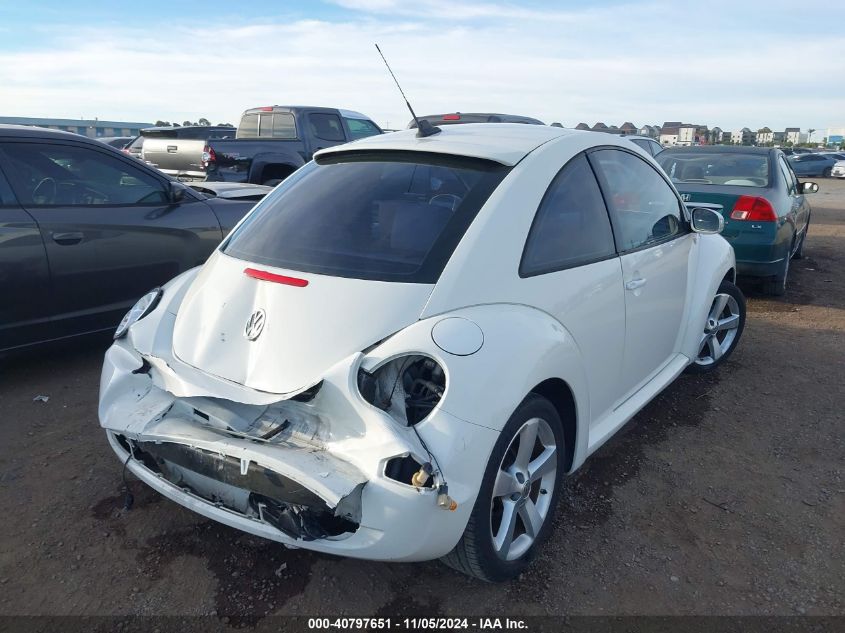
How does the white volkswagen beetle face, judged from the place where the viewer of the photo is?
facing away from the viewer and to the right of the viewer

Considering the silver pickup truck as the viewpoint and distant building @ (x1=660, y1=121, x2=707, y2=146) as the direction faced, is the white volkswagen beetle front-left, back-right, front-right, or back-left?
back-right

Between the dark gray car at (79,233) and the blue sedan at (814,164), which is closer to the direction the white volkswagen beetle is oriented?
the blue sedan

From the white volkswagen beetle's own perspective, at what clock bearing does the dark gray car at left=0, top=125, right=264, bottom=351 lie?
The dark gray car is roughly at 9 o'clock from the white volkswagen beetle.

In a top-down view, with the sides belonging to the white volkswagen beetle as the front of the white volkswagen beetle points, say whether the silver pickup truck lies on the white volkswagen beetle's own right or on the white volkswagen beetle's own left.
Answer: on the white volkswagen beetle's own left

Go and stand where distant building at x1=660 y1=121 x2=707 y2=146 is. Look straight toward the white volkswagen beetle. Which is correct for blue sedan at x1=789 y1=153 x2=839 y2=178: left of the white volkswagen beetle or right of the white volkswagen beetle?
left

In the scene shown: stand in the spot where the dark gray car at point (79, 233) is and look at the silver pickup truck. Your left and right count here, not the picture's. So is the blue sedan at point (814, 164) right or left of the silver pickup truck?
right

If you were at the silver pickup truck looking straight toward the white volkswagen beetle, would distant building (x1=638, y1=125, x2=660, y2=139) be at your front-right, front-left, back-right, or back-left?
back-left

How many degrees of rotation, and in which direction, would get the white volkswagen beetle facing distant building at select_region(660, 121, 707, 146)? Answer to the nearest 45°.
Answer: approximately 45° to its left

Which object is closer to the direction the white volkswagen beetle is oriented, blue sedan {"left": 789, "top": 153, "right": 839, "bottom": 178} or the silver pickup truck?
the blue sedan

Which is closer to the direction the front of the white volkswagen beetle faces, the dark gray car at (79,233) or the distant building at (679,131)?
the distant building

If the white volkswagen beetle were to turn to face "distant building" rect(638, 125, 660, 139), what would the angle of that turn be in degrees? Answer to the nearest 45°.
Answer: approximately 45° to its left
